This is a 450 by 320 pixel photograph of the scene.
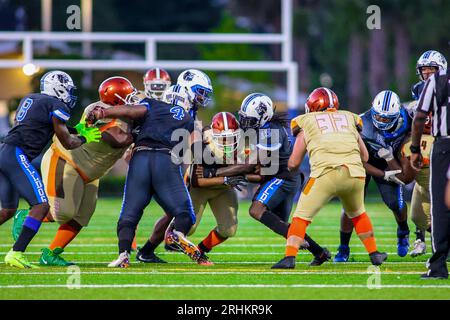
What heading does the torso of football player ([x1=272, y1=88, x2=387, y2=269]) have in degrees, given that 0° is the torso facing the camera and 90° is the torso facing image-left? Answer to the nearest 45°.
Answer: approximately 180°

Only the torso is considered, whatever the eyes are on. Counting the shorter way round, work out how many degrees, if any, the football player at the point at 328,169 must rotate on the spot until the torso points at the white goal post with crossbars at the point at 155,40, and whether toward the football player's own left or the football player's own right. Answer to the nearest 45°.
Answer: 0° — they already face it

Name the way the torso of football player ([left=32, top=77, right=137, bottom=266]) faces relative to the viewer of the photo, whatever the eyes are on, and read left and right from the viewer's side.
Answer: facing to the right of the viewer

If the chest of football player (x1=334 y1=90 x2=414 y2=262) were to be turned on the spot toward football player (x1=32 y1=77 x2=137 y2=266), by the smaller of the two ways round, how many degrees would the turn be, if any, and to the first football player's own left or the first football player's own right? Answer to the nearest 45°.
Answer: approximately 90° to the first football player's own right

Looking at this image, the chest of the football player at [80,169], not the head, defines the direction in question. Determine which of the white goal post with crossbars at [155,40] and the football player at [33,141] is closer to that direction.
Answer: the white goal post with crossbars

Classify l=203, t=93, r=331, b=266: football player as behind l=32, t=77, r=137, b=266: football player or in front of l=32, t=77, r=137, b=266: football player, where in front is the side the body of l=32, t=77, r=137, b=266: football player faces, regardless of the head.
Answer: in front

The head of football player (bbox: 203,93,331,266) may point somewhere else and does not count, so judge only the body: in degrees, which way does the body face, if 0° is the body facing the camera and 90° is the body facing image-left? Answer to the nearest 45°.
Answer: approximately 90°

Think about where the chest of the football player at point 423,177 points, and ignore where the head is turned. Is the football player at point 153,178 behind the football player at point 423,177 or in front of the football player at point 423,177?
in front
